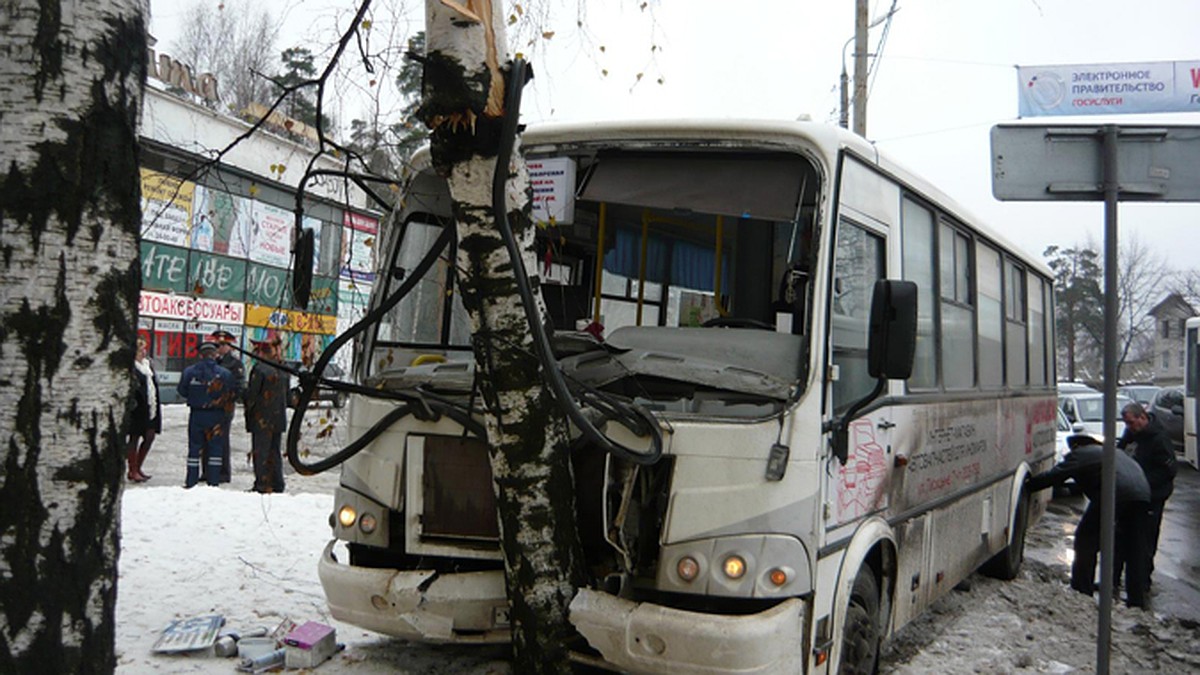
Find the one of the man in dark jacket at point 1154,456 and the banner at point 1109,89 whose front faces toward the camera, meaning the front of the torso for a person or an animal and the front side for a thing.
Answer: the banner

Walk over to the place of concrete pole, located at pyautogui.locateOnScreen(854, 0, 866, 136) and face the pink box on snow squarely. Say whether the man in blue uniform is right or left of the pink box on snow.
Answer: right

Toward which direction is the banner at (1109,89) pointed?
toward the camera

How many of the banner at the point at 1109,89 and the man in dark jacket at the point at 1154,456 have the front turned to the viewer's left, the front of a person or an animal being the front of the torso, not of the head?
1

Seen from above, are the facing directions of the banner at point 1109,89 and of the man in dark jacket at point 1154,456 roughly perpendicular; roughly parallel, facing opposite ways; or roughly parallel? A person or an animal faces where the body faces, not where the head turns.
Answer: roughly perpendicular

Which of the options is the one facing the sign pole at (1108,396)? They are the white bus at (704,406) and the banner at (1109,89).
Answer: the banner

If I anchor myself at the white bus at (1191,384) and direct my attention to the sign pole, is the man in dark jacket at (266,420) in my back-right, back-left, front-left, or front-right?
front-right

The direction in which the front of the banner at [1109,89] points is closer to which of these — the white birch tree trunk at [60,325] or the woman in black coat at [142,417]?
the white birch tree trunk

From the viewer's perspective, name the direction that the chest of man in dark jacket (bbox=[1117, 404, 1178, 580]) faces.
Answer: to the viewer's left
